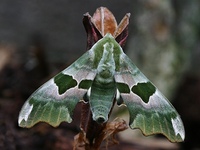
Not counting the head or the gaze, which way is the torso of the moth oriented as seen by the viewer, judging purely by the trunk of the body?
away from the camera
